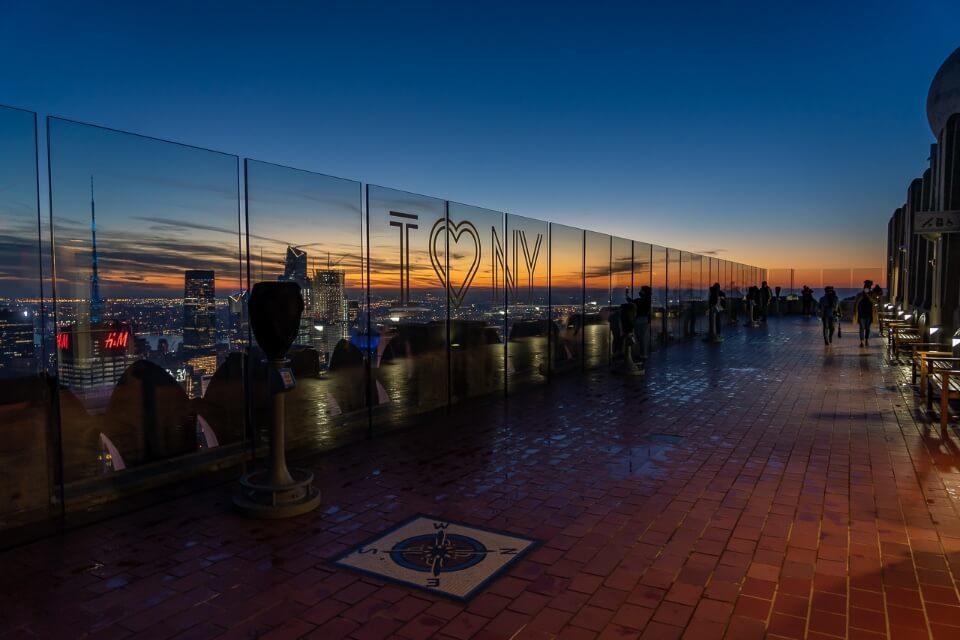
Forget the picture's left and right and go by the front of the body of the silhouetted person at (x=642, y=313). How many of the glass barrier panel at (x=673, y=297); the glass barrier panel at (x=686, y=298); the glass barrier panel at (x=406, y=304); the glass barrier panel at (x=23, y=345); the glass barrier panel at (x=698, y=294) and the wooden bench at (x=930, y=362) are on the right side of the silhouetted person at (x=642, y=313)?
3

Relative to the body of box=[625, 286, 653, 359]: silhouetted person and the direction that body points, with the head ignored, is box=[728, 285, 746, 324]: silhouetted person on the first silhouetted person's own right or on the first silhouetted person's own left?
on the first silhouetted person's own right

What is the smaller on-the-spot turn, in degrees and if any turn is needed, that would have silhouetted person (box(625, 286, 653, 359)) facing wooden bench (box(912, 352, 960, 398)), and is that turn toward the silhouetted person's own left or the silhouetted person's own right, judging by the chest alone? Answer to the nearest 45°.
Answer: approximately 135° to the silhouetted person's own left

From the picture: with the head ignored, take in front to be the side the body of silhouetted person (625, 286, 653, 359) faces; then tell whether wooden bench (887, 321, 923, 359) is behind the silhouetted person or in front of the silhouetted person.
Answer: behind

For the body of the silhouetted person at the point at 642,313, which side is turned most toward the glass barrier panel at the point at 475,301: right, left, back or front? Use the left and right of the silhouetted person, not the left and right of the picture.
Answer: left

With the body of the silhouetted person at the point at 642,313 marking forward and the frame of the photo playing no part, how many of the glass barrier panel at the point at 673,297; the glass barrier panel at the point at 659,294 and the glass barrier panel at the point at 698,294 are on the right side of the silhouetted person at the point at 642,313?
3

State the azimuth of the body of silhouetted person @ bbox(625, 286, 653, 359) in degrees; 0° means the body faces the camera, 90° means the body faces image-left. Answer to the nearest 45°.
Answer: approximately 90°

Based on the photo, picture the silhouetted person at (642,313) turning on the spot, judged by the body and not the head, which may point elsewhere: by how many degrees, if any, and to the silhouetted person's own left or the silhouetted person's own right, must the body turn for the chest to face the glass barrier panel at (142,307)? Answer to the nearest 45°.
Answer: approximately 90° to the silhouetted person's own left

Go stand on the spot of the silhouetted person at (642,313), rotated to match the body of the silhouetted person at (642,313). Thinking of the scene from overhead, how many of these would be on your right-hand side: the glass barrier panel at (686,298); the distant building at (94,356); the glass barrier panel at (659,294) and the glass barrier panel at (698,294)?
3

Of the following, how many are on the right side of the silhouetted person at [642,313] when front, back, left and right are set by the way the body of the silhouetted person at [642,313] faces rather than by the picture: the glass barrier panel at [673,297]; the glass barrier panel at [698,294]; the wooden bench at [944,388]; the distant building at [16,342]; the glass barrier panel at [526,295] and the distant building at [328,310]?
2

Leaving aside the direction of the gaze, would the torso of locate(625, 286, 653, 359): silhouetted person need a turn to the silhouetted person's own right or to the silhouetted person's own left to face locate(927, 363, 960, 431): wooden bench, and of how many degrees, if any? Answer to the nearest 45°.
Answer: approximately 135° to the silhouetted person's own left

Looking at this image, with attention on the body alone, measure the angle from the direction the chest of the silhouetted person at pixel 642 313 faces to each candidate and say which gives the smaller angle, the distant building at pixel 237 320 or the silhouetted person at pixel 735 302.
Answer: the distant building

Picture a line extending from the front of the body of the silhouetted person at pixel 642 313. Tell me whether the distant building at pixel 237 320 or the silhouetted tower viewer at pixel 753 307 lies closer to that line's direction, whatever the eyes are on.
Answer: the distant building

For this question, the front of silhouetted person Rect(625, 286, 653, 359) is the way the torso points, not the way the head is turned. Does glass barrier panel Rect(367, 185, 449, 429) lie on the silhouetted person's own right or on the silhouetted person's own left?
on the silhouetted person's own left
